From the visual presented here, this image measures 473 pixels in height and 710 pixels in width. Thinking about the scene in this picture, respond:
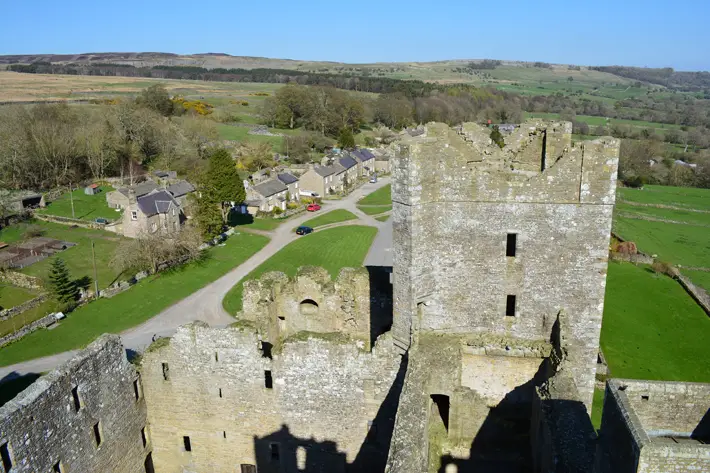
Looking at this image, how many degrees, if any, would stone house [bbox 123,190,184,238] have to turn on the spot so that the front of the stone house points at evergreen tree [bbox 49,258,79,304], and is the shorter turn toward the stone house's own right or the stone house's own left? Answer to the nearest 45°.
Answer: approximately 45° to the stone house's own right

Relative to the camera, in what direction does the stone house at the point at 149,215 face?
facing the viewer and to the right of the viewer

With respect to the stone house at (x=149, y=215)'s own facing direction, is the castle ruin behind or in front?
in front

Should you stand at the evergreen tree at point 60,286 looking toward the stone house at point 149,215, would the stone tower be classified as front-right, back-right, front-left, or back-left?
back-right
